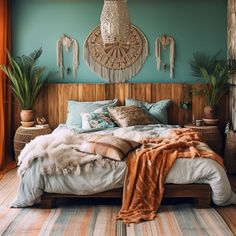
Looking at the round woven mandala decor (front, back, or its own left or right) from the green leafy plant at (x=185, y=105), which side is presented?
left

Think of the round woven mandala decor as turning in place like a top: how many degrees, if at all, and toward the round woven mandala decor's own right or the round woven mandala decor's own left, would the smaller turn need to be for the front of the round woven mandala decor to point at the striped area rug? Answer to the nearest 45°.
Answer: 0° — it already faces it

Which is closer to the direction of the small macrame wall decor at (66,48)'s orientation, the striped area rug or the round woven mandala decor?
the striped area rug

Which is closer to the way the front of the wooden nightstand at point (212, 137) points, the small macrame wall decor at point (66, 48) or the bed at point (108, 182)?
the bed

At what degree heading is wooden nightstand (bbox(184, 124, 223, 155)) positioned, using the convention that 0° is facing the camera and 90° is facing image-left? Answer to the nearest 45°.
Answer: approximately 0°

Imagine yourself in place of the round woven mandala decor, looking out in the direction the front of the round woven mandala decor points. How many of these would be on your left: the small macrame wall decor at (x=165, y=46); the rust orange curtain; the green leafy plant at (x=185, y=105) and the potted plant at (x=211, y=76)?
3

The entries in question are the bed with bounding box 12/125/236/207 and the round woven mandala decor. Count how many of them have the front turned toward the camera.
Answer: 2

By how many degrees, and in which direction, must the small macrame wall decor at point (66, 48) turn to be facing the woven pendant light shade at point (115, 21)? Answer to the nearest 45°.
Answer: approximately 45° to its left

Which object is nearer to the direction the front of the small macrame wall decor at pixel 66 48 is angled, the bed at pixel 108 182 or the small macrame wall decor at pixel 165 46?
the bed
